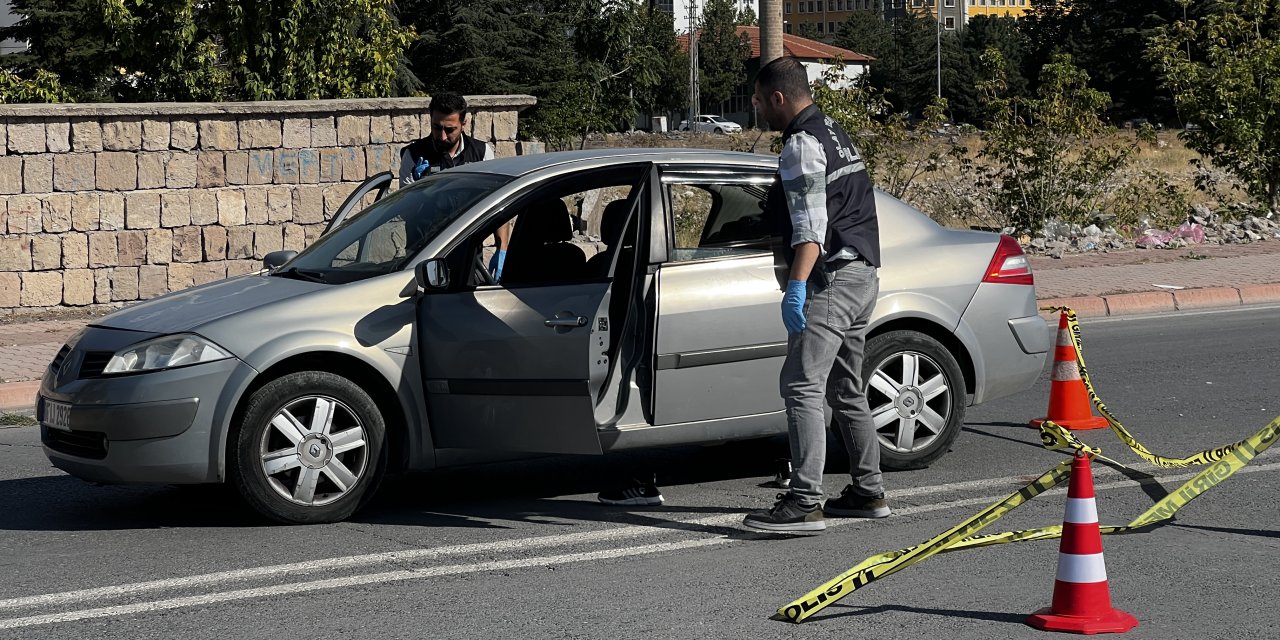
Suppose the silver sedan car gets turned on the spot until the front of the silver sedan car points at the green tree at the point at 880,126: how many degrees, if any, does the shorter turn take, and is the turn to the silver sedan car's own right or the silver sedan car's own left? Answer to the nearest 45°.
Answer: approximately 90° to the silver sedan car's own right

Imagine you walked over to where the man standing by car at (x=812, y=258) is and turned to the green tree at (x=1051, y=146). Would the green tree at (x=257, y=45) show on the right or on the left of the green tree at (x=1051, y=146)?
left

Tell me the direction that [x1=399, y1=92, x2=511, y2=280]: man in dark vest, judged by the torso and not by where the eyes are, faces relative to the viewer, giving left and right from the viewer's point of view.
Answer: facing the viewer

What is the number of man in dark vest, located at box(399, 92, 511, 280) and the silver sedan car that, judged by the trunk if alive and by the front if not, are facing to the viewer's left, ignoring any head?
1

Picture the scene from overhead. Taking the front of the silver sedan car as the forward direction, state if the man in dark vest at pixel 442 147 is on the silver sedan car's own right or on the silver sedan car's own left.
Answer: on the silver sedan car's own right

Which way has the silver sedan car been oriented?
to the viewer's left

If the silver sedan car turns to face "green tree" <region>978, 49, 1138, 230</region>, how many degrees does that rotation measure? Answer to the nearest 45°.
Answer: approximately 135° to its right

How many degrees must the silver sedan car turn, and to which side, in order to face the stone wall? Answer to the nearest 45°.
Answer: approximately 90° to its right

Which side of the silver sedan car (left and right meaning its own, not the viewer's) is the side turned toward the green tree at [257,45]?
right

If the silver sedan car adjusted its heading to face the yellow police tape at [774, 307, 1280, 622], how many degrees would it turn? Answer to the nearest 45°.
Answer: approximately 135° to its left

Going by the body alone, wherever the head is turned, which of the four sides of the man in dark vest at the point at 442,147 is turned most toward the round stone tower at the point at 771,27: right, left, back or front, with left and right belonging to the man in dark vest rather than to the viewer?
back

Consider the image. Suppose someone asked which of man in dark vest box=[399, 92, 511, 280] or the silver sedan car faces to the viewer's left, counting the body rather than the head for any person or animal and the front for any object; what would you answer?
the silver sedan car

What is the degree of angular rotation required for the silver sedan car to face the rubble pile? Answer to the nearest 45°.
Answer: approximately 135° to its right

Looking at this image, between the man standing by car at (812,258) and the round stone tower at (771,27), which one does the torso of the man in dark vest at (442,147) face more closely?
the man standing by car

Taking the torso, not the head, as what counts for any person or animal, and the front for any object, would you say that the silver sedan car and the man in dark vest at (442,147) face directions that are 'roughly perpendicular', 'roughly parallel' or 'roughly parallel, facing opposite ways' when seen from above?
roughly perpendicular

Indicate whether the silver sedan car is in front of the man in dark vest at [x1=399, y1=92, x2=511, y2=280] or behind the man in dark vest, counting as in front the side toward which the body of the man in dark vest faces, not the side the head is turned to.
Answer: in front
